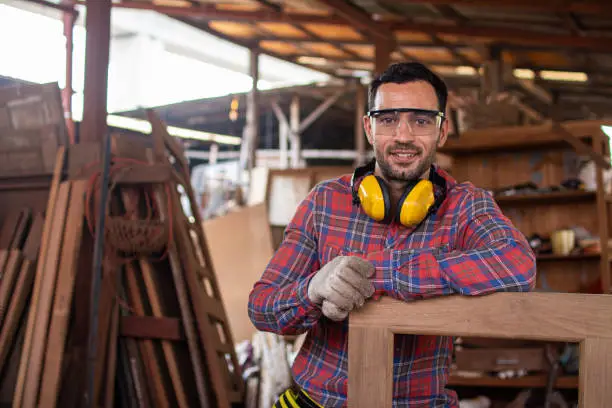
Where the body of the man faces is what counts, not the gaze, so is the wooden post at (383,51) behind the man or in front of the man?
behind

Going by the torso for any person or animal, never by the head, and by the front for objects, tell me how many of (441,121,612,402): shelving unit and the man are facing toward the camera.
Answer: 2

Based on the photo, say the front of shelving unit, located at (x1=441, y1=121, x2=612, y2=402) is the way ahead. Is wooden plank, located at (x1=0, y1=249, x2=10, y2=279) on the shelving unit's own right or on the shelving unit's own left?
on the shelving unit's own right

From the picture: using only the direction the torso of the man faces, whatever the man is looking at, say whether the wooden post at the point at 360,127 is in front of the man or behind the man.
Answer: behind

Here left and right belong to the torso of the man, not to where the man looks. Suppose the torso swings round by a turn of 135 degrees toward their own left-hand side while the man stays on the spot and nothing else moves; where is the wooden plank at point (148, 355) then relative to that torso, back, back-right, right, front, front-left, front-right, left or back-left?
left

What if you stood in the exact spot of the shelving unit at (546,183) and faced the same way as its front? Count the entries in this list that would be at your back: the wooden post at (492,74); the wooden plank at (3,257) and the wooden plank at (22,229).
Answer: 1

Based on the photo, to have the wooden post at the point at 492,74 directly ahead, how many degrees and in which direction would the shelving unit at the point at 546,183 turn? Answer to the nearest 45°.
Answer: approximately 180°

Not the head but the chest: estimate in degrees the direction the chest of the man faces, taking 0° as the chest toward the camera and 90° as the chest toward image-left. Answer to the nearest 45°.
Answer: approximately 0°

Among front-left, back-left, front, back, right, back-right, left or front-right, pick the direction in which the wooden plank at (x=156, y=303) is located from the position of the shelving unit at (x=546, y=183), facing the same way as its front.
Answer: front-right

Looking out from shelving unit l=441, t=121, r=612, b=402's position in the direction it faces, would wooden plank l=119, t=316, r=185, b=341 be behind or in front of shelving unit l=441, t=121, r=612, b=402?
in front

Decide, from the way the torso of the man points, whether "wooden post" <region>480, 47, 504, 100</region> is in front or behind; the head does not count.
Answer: behind
